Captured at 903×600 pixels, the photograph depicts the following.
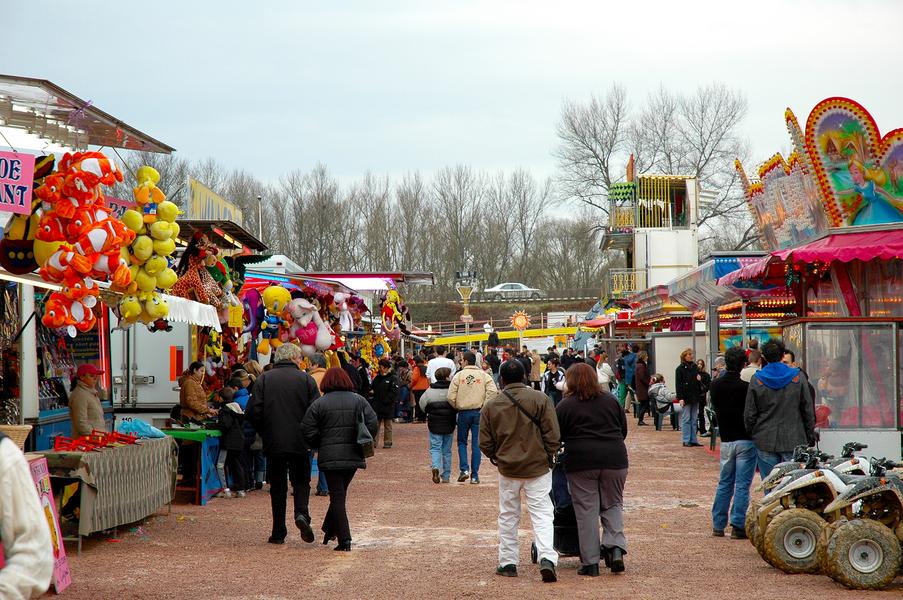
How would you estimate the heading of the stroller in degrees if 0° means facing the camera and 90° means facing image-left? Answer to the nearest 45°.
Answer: approximately 180°

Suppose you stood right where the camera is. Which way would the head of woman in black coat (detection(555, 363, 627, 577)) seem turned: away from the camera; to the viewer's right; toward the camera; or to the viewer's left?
away from the camera

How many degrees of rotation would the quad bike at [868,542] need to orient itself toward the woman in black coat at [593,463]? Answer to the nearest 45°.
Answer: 0° — it already faces them

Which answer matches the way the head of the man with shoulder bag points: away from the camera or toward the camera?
away from the camera

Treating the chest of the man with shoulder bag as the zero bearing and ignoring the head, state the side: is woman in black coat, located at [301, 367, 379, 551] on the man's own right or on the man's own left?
on the man's own left

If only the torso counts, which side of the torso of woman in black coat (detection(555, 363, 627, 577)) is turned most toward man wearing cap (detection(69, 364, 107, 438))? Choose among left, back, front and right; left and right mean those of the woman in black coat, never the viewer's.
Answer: left

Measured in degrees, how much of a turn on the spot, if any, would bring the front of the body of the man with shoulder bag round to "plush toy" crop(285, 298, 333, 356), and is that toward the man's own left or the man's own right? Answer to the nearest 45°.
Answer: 0° — they already face it

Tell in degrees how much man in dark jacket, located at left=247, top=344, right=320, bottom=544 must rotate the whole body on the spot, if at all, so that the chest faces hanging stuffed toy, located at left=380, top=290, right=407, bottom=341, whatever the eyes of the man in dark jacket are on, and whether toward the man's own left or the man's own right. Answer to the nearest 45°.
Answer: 0° — they already face it

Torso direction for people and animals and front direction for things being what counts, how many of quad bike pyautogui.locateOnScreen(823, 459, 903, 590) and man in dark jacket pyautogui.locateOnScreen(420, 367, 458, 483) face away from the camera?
1

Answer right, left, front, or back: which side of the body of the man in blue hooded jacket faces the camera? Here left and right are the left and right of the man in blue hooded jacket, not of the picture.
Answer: back

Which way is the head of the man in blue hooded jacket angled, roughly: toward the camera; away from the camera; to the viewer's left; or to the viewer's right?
away from the camera

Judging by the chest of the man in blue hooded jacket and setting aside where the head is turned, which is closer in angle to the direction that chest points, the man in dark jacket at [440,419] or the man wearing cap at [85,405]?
the man in dark jacket

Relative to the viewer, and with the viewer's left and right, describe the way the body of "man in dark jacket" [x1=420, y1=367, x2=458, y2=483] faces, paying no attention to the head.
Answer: facing away from the viewer

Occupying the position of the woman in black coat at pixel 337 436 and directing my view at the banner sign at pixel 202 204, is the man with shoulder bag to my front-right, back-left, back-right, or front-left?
back-right

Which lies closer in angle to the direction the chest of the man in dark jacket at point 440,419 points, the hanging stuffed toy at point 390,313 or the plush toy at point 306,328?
the hanging stuffed toy

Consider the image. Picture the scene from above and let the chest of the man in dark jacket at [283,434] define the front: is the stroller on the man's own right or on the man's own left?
on the man's own right
